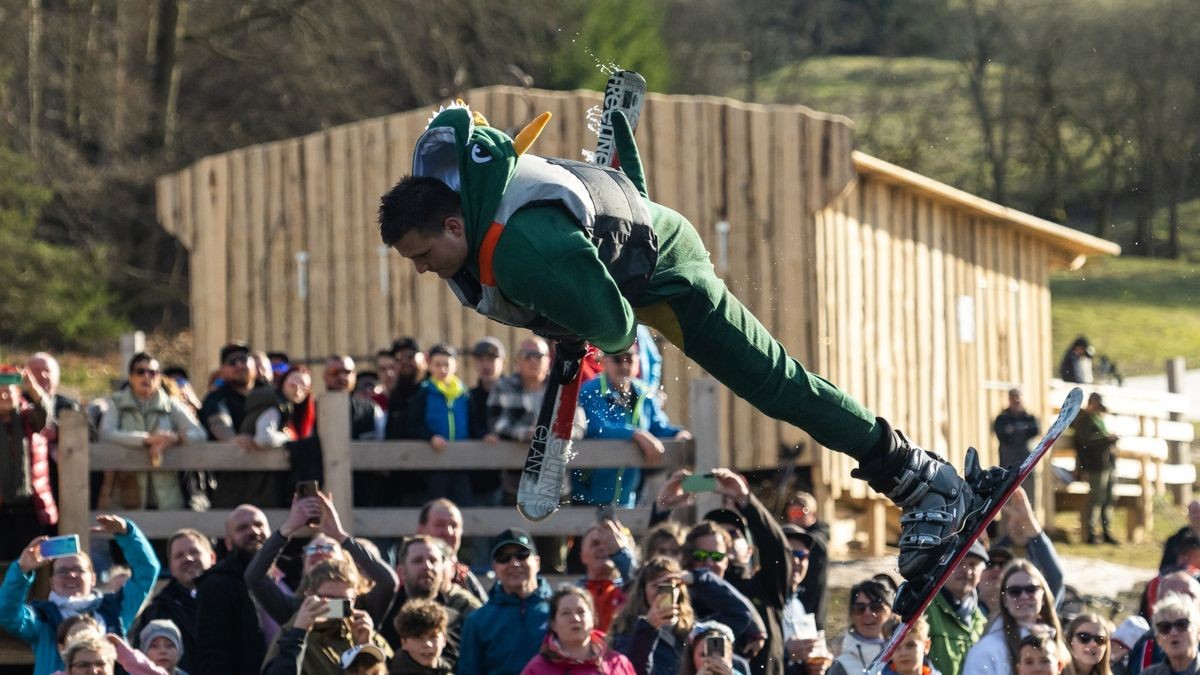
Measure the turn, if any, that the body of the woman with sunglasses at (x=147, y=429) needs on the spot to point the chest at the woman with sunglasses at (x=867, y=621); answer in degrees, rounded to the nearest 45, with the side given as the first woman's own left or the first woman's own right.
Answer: approximately 45° to the first woman's own left

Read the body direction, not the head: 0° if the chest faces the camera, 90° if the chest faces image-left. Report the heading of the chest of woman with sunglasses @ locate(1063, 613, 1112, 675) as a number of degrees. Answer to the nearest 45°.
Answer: approximately 0°

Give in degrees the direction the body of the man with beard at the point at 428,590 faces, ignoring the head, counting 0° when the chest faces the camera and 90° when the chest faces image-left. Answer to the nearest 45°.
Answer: approximately 0°
